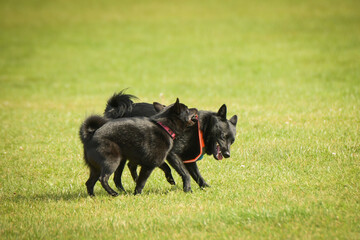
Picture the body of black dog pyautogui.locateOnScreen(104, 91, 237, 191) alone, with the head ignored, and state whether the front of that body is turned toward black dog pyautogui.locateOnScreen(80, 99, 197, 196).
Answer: no

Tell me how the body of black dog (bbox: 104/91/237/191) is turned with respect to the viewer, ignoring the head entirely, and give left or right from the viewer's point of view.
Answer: facing to the right of the viewer

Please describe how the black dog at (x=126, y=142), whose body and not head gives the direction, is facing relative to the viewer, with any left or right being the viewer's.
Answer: facing to the right of the viewer

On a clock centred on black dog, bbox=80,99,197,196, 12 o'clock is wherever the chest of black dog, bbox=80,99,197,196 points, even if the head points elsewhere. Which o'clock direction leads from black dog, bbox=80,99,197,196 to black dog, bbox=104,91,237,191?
black dog, bbox=104,91,237,191 is roughly at 11 o'clock from black dog, bbox=80,99,197,196.

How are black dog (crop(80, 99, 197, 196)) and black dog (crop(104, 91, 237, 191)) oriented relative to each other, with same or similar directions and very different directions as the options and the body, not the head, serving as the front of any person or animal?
same or similar directions

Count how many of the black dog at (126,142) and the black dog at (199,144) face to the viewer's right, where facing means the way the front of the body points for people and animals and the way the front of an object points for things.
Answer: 2
